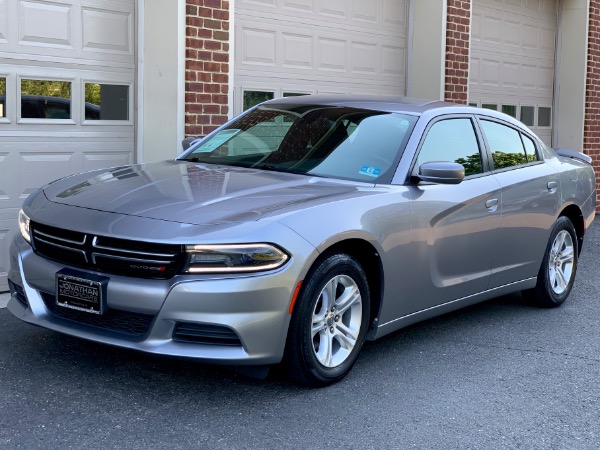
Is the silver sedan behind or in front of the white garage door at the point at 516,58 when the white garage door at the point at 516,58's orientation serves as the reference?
in front

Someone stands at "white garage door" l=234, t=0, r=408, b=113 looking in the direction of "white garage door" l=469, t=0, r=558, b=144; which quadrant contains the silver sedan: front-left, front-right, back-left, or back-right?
back-right

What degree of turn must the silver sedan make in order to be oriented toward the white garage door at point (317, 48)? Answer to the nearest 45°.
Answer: approximately 135° to its right

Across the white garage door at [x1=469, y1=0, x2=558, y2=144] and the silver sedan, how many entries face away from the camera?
0

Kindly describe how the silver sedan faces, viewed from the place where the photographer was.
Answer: facing the viewer and to the left of the viewer

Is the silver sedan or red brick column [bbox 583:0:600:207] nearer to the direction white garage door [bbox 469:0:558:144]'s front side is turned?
the silver sedan
